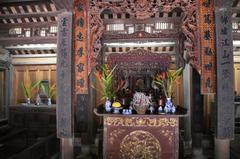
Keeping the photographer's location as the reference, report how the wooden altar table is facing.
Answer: facing the viewer

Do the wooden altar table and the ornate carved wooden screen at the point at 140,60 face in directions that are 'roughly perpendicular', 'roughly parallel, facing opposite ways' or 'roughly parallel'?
roughly parallel

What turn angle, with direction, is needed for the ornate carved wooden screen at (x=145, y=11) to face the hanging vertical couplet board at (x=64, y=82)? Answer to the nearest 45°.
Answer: approximately 90° to its right

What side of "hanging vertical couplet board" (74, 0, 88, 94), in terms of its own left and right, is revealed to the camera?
front

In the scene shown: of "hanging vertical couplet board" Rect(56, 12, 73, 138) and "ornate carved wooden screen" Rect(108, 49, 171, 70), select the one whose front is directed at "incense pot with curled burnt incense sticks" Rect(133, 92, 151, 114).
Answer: the ornate carved wooden screen

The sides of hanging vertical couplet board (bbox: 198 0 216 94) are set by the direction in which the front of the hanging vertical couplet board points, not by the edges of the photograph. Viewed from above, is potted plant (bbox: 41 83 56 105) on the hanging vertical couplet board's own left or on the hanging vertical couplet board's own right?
on the hanging vertical couplet board's own right

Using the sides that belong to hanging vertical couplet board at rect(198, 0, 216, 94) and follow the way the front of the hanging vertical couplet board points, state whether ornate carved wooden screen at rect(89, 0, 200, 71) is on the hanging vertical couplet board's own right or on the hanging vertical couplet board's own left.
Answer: on the hanging vertical couplet board's own right

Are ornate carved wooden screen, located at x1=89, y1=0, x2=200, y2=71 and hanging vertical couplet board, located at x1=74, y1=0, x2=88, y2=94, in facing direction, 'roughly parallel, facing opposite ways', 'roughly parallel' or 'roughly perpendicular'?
roughly parallel

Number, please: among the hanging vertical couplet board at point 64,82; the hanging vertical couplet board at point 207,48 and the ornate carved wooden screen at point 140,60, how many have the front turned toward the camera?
3

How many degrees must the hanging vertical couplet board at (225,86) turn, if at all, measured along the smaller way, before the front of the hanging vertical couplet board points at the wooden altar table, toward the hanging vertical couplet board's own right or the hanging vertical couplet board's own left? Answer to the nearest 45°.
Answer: approximately 90° to the hanging vertical couplet board's own right

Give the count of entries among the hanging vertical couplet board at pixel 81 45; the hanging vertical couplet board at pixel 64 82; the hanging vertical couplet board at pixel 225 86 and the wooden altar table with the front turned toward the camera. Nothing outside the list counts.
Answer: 4

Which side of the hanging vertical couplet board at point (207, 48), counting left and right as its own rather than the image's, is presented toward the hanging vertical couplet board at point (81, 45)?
right

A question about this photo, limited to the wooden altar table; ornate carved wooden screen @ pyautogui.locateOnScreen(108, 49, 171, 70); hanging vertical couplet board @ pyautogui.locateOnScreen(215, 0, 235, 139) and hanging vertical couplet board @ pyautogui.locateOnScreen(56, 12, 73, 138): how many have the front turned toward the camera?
4
